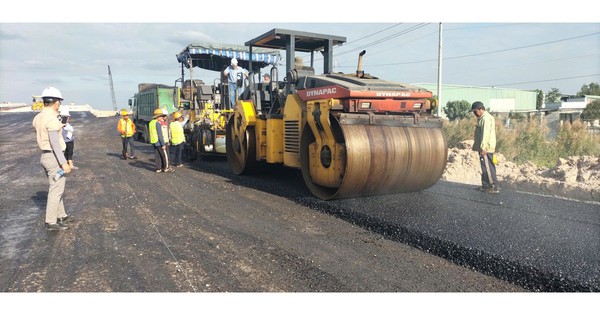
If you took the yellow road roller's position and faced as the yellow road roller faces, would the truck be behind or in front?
behind

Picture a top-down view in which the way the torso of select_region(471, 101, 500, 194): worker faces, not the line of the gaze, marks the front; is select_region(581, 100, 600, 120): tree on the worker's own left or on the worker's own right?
on the worker's own right

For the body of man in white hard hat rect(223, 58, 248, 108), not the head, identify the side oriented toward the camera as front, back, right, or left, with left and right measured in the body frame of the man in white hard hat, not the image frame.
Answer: front

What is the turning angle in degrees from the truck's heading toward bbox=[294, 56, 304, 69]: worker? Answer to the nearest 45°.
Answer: approximately 135° to its left

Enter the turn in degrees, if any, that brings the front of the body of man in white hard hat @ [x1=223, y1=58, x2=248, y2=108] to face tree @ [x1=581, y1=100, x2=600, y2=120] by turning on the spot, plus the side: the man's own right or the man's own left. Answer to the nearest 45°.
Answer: approximately 135° to the man's own left

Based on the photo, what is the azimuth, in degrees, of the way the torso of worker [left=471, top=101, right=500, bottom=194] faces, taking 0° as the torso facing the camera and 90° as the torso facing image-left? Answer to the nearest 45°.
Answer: approximately 90°

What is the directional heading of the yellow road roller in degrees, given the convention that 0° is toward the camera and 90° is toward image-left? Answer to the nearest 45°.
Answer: approximately 315°

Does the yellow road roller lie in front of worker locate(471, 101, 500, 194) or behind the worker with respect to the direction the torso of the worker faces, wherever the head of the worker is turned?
in front

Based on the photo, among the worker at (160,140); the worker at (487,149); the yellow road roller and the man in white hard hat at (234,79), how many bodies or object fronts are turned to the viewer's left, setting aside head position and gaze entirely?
1
